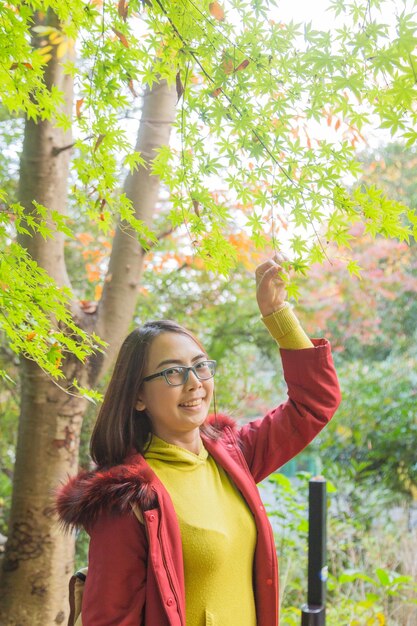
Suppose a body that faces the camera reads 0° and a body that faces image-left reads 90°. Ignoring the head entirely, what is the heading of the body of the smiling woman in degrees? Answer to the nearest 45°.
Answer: approximately 315°

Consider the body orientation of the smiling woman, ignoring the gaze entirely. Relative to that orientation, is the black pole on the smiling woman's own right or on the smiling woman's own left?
on the smiling woman's own left

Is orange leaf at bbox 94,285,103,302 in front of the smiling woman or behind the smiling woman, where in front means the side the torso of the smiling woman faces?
behind

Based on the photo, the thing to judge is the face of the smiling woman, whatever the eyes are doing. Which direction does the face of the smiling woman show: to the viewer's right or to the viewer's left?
to the viewer's right

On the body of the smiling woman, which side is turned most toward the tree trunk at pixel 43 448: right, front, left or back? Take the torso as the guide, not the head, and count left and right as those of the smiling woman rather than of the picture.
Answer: back
